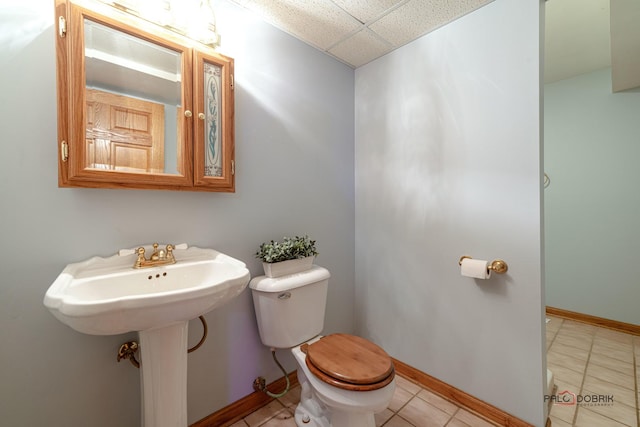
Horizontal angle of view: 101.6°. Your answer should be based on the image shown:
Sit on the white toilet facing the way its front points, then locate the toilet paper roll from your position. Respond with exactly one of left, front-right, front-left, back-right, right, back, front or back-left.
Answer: front-left

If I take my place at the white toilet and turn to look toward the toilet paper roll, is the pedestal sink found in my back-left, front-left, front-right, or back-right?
back-right

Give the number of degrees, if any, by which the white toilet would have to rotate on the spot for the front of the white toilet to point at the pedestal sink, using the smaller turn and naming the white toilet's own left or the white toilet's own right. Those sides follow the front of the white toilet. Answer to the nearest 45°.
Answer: approximately 90° to the white toilet's own right

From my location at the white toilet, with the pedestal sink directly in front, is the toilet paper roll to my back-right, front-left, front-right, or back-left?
back-left

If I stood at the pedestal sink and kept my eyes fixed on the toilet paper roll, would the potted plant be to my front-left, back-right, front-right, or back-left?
front-left

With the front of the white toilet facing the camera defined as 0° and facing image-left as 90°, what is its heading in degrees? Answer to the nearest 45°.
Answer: approximately 315°
